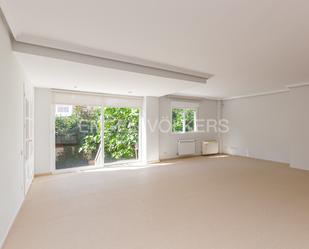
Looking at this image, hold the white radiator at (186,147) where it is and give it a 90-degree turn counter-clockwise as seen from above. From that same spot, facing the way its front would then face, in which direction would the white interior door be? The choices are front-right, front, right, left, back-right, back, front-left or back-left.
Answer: back-right

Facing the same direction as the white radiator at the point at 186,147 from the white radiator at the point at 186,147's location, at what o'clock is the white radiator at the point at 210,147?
the white radiator at the point at 210,147 is roughly at 8 o'clock from the white radiator at the point at 186,147.

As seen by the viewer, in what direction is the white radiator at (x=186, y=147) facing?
toward the camera

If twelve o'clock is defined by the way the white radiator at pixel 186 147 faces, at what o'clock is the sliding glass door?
The sliding glass door is roughly at 2 o'clock from the white radiator.
